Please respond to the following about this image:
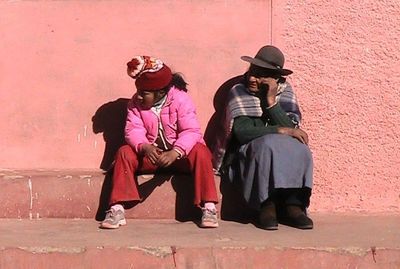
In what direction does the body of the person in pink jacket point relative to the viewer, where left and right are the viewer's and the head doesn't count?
facing the viewer

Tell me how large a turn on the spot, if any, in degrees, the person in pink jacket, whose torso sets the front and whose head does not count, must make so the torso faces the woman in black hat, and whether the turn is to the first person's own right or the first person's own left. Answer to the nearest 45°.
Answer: approximately 90° to the first person's own left
